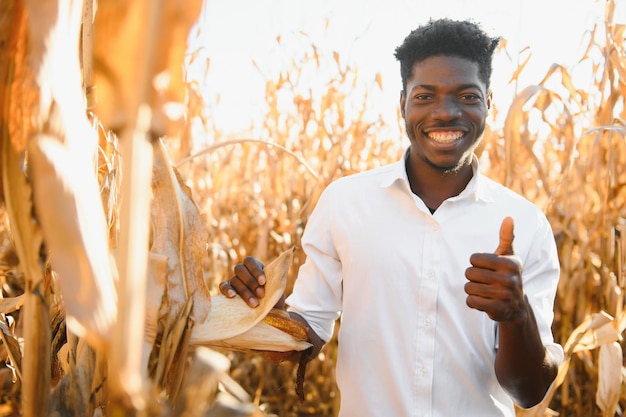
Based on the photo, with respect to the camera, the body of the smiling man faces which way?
toward the camera

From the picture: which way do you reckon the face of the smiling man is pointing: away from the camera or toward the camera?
toward the camera
